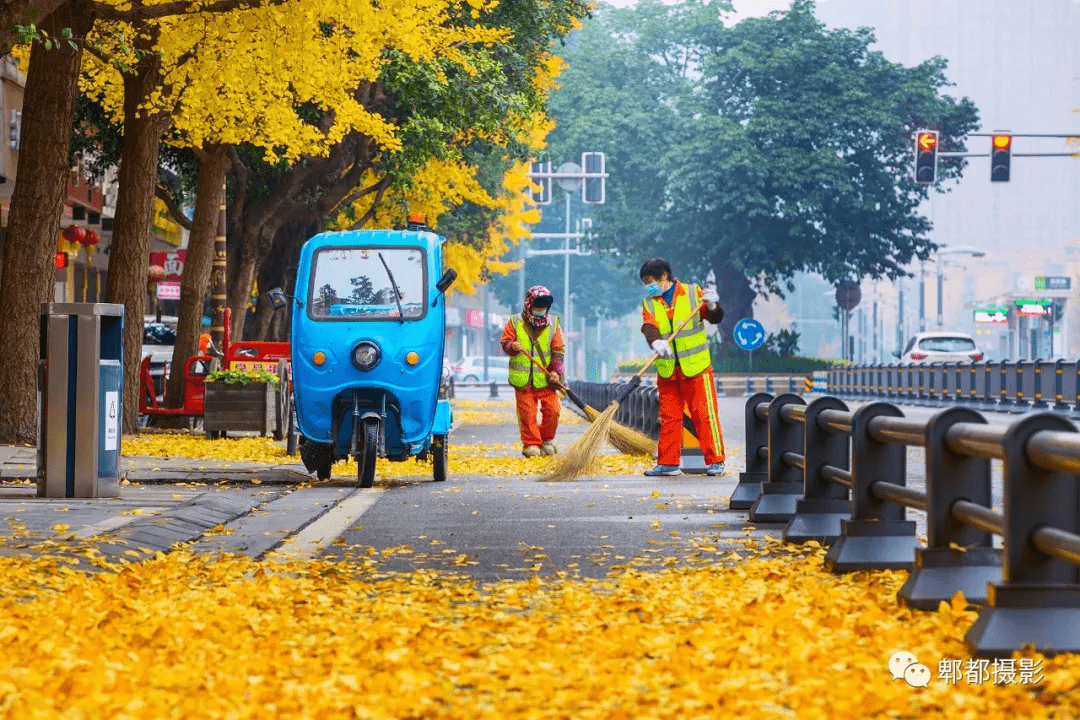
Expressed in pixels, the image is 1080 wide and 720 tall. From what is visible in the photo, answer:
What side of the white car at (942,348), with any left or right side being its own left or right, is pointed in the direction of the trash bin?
back

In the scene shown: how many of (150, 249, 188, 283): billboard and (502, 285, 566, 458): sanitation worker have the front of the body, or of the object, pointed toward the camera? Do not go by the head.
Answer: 2

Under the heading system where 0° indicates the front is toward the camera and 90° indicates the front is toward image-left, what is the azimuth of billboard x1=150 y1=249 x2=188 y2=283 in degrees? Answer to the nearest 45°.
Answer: approximately 0°

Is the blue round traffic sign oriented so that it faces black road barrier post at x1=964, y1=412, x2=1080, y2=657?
yes

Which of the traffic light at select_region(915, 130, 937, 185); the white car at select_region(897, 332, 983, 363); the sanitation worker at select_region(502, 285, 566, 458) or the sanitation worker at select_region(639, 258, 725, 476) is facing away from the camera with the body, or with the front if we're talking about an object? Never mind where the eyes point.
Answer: the white car

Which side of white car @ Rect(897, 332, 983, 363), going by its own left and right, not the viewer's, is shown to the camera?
back
